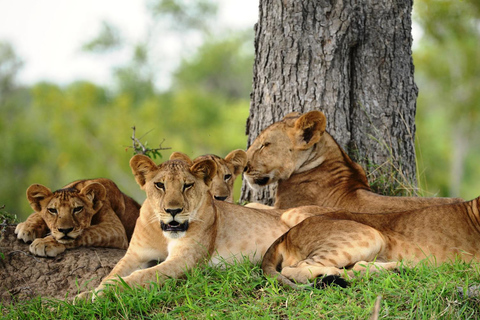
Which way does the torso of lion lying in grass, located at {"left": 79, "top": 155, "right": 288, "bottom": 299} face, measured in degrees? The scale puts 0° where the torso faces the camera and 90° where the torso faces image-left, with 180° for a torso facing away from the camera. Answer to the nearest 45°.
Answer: approximately 45°

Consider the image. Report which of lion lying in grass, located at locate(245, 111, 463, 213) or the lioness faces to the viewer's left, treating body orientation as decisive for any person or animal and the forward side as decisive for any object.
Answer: the lion lying in grass

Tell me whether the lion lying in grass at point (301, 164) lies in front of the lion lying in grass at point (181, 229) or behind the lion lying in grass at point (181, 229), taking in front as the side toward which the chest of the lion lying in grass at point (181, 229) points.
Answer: behind

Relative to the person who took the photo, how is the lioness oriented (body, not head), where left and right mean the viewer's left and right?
facing to the right of the viewer

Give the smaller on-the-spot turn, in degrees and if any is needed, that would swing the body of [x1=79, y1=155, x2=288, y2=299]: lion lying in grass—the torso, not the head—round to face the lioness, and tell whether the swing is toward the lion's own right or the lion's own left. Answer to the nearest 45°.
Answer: approximately 135° to the lion's own left

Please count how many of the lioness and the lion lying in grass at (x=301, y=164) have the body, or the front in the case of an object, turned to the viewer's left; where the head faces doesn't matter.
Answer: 1

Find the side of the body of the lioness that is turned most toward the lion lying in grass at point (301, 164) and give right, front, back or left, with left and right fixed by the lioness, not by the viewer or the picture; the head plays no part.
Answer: left

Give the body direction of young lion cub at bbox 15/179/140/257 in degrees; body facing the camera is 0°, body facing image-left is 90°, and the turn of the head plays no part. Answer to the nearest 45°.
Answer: approximately 45°

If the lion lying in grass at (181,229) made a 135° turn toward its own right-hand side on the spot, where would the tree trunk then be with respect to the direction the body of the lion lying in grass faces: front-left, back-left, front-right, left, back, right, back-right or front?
front-right

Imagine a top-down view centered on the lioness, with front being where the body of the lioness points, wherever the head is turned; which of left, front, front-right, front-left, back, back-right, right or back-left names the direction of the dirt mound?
back

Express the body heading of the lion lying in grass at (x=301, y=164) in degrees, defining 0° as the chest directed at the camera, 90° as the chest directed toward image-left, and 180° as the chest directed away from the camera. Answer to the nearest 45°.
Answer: approximately 90°
